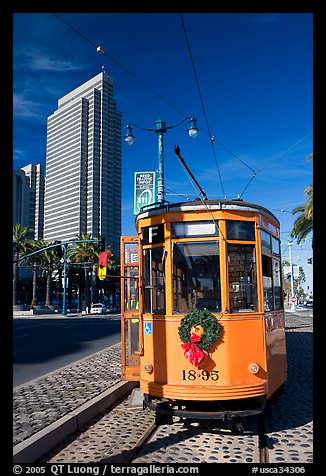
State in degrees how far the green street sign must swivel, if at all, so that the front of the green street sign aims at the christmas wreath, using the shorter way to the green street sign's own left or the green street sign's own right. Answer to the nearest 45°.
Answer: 0° — it already faces it

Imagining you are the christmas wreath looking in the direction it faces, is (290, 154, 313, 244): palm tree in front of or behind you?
behind

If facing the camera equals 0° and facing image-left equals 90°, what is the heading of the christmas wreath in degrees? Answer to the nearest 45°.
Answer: approximately 0°

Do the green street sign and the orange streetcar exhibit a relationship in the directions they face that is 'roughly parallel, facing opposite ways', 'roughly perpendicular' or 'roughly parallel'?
roughly parallel

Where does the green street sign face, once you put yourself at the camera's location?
facing the viewer

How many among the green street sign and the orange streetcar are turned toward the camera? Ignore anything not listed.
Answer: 2

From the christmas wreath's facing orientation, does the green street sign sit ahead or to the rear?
to the rear

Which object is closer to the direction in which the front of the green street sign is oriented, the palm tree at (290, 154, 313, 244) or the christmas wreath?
the christmas wreath

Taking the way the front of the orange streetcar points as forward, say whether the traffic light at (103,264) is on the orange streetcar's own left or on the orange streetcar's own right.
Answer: on the orange streetcar's own right

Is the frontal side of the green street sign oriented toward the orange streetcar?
yes

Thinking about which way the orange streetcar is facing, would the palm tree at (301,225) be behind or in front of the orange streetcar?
behind

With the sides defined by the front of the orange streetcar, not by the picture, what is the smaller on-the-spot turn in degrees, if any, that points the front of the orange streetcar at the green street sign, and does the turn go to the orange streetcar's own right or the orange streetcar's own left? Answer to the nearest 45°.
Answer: approximately 180°

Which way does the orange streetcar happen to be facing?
toward the camera

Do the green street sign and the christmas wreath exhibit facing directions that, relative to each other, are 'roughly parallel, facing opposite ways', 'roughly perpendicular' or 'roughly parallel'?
roughly parallel
